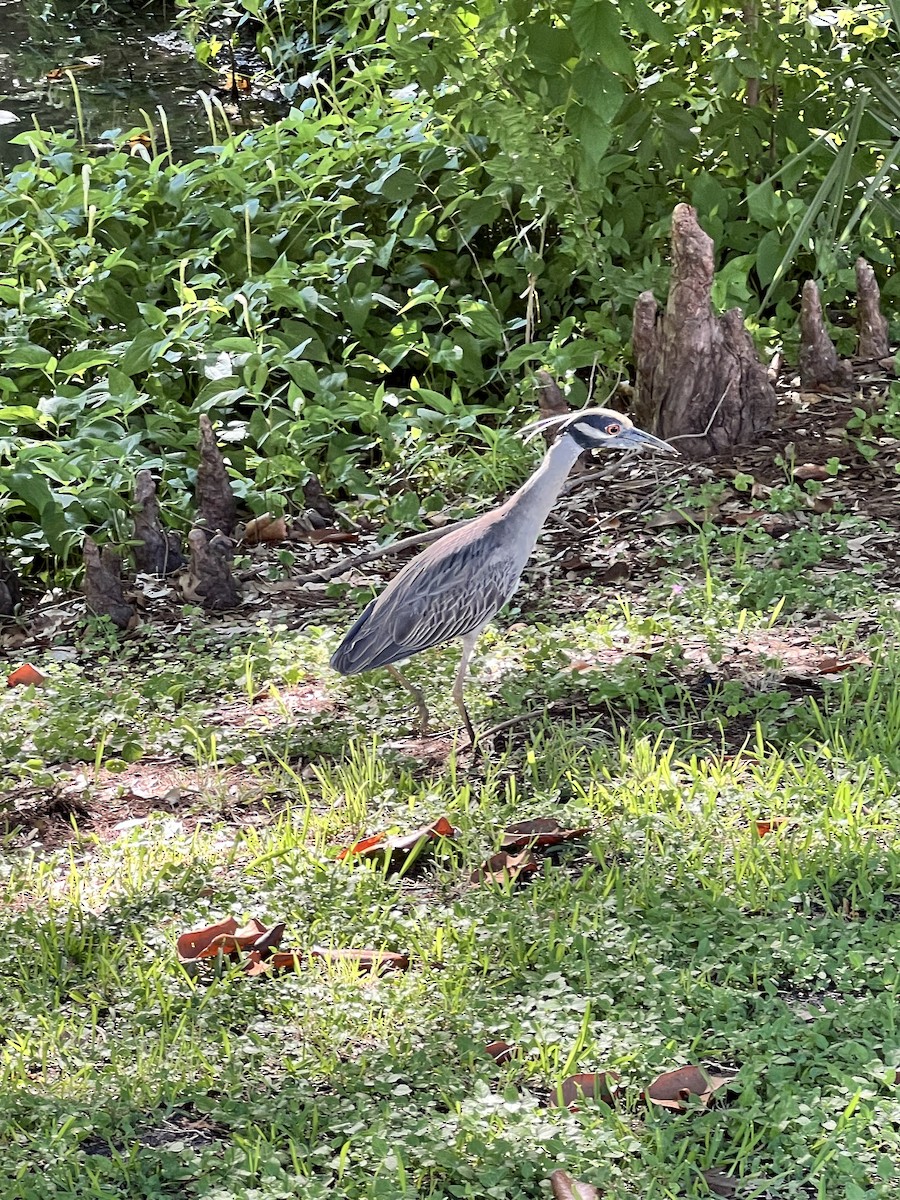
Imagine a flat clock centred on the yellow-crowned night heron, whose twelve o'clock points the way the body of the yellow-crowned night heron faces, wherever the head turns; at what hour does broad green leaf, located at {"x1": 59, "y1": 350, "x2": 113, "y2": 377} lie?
The broad green leaf is roughly at 8 o'clock from the yellow-crowned night heron.

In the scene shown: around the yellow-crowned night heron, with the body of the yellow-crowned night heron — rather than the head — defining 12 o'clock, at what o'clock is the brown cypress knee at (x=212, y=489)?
The brown cypress knee is roughly at 8 o'clock from the yellow-crowned night heron.

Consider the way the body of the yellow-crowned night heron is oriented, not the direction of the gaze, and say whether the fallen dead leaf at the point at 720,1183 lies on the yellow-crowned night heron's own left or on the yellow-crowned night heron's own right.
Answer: on the yellow-crowned night heron's own right

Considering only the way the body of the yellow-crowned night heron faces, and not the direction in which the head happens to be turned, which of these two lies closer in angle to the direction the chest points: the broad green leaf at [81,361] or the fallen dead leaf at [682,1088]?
the fallen dead leaf

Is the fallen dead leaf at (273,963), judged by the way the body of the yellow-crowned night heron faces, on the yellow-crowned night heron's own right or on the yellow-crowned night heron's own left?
on the yellow-crowned night heron's own right

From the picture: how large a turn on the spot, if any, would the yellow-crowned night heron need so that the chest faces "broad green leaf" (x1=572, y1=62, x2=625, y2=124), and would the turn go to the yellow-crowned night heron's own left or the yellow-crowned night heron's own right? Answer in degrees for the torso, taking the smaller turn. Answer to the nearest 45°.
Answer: approximately 90° to the yellow-crowned night heron's own left

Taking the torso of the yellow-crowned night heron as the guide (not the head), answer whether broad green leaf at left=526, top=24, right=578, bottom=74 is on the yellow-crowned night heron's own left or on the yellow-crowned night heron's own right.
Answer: on the yellow-crowned night heron's own left

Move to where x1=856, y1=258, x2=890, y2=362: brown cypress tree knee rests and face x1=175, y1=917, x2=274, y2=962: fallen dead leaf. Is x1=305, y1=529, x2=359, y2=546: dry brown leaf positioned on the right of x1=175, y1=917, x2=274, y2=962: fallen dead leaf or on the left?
right

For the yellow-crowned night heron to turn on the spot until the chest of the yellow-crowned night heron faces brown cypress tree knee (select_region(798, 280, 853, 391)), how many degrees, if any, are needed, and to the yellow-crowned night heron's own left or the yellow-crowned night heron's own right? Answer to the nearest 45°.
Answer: approximately 45° to the yellow-crowned night heron's own left

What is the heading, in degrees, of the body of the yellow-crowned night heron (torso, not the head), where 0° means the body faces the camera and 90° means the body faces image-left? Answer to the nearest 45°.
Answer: approximately 270°

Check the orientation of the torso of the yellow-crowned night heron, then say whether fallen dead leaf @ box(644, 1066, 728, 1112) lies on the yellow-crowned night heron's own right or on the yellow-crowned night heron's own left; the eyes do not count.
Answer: on the yellow-crowned night heron's own right

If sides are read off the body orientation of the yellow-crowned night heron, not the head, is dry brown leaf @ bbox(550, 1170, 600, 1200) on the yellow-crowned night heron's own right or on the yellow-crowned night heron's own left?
on the yellow-crowned night heron's own right

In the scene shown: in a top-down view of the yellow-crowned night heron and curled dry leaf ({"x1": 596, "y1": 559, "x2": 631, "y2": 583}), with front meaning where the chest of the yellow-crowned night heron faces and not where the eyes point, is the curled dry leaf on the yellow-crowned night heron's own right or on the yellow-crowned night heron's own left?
on the yellow-crowned night heron's own left
